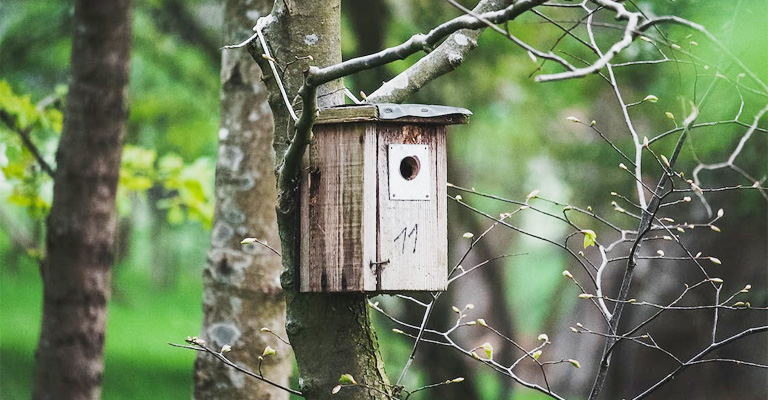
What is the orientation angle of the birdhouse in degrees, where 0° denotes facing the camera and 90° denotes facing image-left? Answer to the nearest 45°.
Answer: approximately 315°

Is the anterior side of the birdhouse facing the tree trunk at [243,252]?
no

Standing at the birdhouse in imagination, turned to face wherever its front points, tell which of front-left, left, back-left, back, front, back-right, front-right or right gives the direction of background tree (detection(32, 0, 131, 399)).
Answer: back

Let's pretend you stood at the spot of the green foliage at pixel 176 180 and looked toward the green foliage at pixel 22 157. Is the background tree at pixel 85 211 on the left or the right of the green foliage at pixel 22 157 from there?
left

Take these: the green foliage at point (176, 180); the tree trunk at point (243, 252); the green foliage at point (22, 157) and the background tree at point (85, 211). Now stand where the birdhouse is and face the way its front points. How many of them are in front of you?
0

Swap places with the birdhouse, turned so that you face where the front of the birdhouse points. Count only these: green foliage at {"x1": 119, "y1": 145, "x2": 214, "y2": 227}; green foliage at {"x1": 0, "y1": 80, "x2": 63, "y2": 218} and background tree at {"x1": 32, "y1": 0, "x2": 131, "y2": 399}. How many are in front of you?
0

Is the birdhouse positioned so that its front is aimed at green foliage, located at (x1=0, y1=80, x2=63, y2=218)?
no

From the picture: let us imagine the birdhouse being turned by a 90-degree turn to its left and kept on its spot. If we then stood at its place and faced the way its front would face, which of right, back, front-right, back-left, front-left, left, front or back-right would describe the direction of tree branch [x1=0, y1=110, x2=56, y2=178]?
left

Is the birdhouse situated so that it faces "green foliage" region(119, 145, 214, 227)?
no
